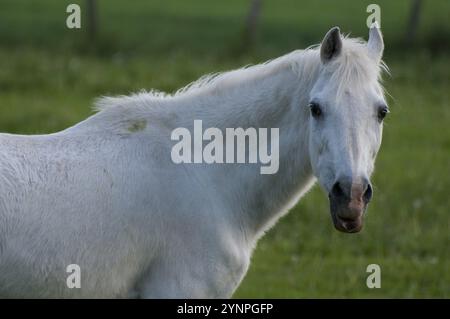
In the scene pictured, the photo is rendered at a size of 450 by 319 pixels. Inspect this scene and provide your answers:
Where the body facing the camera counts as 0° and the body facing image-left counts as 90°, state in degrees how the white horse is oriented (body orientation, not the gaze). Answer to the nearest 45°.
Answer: approximately 270°

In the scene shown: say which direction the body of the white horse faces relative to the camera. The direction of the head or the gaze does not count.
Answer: to the viewer's right
